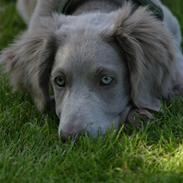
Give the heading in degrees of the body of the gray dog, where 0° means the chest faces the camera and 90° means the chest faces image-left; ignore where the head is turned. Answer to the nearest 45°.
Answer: approximately 0°
